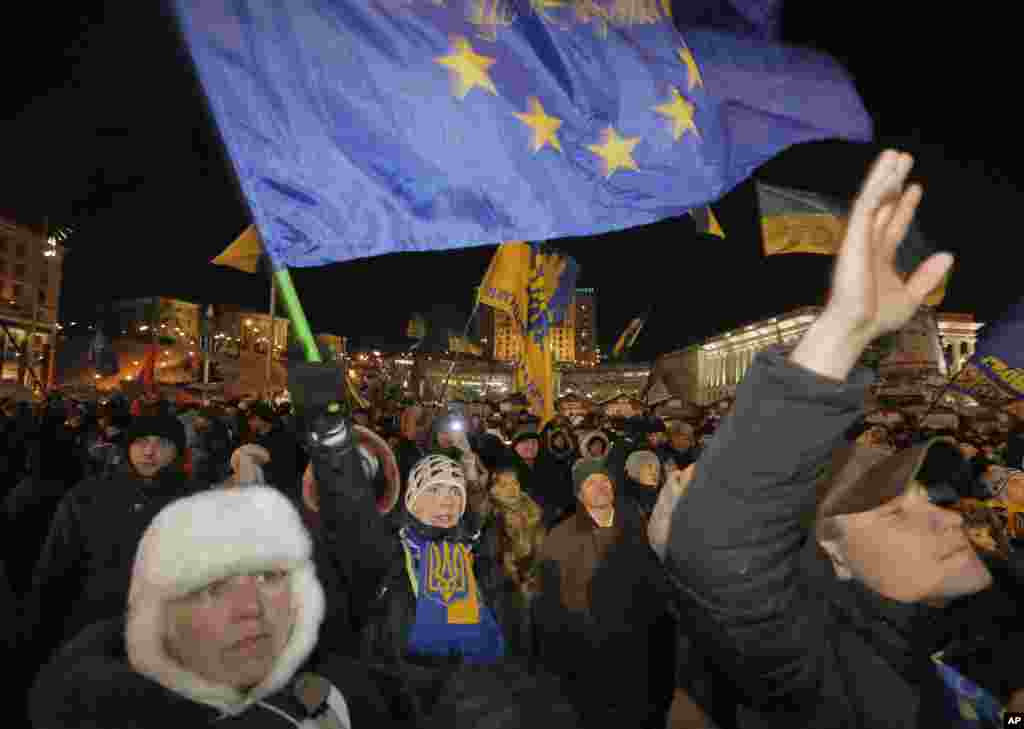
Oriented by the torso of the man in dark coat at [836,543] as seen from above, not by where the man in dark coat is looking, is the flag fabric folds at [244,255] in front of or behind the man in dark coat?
behind

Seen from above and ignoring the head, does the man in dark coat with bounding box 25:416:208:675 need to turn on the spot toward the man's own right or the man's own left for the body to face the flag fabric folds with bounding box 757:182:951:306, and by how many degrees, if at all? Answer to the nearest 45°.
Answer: approximately 90° to the man's own left

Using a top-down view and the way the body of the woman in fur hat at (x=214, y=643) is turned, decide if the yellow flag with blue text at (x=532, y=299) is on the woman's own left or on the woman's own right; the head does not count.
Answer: on the woman's own left

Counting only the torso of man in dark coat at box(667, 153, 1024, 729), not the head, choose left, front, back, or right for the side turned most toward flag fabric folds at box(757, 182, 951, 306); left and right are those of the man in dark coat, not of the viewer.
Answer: left

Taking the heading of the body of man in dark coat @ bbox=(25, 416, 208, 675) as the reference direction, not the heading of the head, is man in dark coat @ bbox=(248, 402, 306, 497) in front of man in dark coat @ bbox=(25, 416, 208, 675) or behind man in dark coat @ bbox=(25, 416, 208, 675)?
behind

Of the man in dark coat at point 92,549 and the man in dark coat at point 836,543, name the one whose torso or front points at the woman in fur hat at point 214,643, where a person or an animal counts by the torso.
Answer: the man in dark coat at point 92,549

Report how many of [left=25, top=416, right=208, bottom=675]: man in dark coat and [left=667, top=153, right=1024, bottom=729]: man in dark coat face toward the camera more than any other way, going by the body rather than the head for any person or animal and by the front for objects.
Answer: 1

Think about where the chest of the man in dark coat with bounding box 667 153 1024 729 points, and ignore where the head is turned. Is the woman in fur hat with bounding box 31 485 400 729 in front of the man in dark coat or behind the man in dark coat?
behind

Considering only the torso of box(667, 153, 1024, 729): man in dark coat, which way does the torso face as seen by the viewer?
to the viewer's right

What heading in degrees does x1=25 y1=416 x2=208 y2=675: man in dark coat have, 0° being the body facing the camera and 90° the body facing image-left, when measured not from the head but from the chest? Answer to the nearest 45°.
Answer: approximately 0°

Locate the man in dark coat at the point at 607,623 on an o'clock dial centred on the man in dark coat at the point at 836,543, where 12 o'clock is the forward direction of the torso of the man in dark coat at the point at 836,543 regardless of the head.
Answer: the man in dark coat at the point at 607,623 is roughly at 8 o'clock from the man in dark coat at the point at 836,543.

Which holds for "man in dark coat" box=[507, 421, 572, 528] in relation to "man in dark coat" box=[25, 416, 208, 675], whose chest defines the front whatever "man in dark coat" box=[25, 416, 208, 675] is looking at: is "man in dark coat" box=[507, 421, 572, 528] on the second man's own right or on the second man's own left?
on the second man's own left
